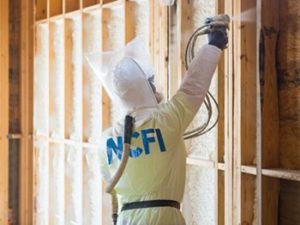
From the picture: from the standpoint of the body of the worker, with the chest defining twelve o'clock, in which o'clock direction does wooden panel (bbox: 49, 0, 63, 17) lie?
The wooden panel is roughly at 10 o'clock from the worker.

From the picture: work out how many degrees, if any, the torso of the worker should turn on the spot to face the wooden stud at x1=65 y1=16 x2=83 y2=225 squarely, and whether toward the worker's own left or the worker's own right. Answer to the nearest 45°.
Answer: approximately 45° to the worker's own left

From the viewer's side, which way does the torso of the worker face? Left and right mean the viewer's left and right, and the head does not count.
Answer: facing away from the viewer and to the right of the viewer

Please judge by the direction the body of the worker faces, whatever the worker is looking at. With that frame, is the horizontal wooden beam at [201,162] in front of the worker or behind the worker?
in front

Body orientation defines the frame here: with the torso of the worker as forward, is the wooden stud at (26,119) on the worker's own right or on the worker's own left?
on the worker's own left

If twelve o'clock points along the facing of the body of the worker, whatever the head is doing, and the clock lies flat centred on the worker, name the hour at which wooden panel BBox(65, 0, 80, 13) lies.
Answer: The wooden panel is roughly at 10 o'clock from the worker.

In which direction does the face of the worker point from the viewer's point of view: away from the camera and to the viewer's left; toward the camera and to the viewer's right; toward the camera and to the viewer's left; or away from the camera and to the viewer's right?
away from the camera and to the viewer's right

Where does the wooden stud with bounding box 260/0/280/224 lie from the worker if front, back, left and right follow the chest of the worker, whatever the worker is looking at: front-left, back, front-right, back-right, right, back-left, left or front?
front

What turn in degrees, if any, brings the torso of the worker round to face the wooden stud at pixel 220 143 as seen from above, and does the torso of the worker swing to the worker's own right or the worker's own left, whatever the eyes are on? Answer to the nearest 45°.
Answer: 0° — they already face it

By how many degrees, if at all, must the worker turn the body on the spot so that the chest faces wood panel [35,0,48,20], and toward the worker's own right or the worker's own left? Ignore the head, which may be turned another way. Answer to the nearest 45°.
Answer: approximately 90° to the worker's own left

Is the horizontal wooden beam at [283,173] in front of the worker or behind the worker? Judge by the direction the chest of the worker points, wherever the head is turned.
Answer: in front

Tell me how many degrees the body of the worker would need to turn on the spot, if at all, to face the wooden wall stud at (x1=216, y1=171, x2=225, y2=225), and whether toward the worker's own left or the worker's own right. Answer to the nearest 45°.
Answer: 0° — they already face it

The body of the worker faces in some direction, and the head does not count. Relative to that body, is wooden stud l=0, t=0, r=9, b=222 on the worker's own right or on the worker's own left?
on the worker's own left
